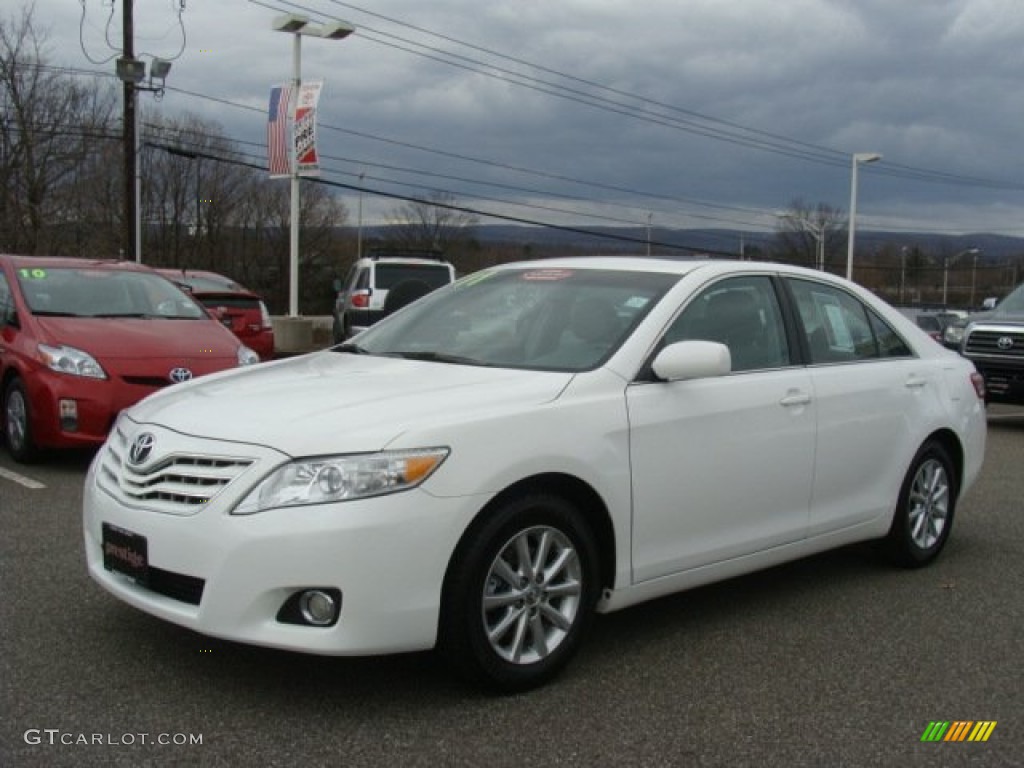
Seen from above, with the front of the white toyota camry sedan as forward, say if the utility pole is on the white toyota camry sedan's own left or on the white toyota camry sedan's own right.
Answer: on the white toyota camry sedan's own right

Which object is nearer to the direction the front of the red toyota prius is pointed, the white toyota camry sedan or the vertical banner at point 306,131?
the white toyota camry sedan

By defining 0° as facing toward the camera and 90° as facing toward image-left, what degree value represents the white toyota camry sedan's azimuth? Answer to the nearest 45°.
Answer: approximately 45°

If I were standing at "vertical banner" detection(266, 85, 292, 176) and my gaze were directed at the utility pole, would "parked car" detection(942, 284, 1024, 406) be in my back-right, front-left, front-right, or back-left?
back-left

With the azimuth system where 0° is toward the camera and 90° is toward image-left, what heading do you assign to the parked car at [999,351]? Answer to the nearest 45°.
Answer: approximately 45°

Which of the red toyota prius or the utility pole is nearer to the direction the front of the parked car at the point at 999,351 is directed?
the red toyota prius

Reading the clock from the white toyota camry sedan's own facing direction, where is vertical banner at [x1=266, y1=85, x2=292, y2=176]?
The vertical banner is roughly at 4 o'clock from the white toyota camry sedan.

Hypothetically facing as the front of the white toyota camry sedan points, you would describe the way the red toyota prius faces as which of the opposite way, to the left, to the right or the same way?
to the left

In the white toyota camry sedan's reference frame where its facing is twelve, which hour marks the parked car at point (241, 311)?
The parked car is roughly at 4 o'clock from the white toyota camry sedan.
